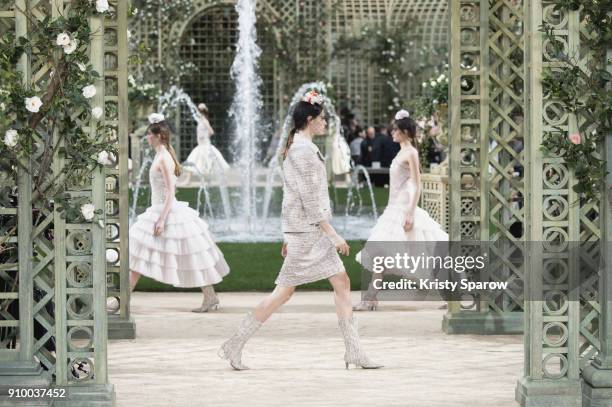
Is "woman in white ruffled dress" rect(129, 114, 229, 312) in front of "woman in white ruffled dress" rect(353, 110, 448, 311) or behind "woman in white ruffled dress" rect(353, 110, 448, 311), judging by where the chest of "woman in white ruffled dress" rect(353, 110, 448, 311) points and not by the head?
in front

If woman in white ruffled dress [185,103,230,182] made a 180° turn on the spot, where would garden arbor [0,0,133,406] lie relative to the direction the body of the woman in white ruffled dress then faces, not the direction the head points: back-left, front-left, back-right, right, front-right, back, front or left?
right
